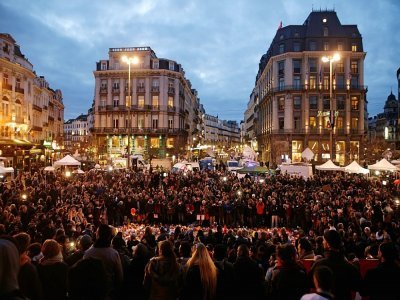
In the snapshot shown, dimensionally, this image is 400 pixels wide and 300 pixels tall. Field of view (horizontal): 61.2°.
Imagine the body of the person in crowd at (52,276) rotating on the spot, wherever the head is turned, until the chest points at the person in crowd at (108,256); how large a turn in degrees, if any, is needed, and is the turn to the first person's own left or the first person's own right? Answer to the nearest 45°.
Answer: approximately 90° to the first person's own right

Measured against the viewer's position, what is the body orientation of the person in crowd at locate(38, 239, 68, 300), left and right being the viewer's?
facing away from the viewer

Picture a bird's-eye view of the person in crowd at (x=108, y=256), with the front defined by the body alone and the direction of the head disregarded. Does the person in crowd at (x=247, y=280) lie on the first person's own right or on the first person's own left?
on the first person's own right

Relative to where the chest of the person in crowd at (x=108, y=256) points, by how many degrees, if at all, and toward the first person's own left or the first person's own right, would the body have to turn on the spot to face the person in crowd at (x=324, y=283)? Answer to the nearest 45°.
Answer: approximately 135° to the first person's own right

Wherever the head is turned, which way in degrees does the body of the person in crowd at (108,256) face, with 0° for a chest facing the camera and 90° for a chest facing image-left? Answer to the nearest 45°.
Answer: approximately 180°

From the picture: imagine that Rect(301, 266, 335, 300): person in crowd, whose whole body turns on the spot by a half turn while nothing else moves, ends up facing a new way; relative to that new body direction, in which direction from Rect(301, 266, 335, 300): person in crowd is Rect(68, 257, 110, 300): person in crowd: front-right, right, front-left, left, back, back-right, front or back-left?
right

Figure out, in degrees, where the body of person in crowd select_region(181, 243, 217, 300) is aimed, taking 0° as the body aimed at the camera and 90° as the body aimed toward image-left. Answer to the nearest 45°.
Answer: approximately 180°

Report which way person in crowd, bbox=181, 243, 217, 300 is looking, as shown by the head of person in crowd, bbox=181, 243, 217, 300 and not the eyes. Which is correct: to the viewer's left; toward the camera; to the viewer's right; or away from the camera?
away from the camera

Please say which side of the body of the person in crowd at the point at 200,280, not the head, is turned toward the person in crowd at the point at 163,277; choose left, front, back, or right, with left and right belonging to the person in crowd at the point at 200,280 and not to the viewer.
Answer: left

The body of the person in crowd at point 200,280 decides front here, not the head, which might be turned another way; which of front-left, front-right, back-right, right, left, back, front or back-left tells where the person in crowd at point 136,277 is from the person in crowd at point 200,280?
front-left

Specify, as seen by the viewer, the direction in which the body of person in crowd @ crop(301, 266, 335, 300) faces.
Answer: away from the camera
